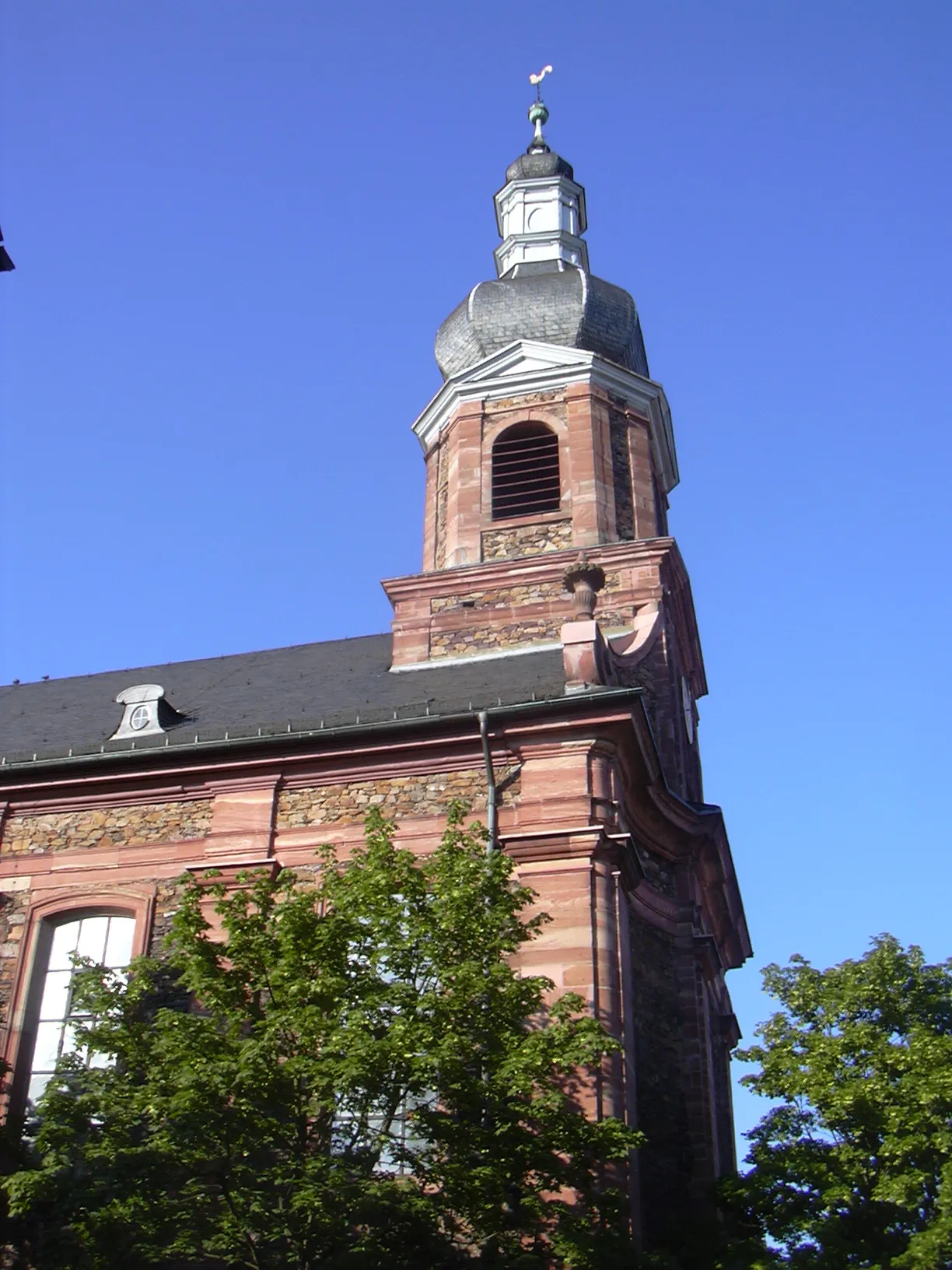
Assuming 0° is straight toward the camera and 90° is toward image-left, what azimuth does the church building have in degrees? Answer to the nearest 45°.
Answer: approximately 270°
